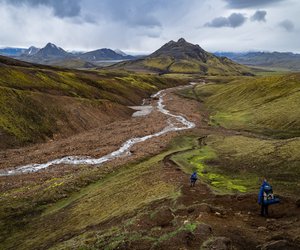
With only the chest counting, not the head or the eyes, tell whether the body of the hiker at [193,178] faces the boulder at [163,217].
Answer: no

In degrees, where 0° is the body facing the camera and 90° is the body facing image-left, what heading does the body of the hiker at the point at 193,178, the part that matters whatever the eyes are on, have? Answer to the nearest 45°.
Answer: approximately 180°

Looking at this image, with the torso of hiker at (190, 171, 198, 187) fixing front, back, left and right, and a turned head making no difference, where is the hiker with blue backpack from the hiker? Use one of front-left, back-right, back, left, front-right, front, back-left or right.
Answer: back-right

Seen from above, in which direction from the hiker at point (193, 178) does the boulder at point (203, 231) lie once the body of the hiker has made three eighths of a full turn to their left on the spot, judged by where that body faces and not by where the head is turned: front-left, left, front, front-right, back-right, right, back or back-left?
front-left

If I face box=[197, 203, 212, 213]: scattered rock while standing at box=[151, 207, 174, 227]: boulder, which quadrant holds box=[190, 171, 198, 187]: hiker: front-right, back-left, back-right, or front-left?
front-left

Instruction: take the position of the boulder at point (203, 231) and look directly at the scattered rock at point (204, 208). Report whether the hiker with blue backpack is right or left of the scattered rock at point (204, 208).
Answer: right

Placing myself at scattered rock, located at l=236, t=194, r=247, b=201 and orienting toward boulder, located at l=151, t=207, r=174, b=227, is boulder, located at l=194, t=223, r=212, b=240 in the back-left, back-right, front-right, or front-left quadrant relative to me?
front-left

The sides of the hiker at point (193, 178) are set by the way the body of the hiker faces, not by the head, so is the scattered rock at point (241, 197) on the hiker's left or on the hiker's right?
on the hiker's right

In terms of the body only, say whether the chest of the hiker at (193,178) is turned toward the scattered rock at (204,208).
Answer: no
